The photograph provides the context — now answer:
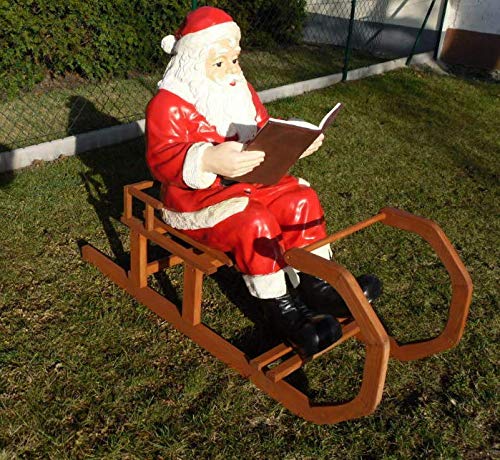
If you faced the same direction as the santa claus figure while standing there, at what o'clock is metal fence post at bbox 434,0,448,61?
The metal fence post is roughly at 8 o'clock from the santa claus figure.

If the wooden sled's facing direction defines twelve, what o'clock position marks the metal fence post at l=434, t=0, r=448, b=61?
The metal fence post is roughly at 8 o'clock from the wooden sled.

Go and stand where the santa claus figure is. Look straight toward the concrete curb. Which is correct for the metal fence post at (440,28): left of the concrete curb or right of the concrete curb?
right

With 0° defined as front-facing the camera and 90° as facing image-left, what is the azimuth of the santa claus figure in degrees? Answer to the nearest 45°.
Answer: approximately 315°

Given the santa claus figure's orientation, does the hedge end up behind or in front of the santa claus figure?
behind

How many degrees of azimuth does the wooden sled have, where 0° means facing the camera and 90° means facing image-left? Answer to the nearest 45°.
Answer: approximately 315°

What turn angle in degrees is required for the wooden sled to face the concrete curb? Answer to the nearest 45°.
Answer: approximately 180°

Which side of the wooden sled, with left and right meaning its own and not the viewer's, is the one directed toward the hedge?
back

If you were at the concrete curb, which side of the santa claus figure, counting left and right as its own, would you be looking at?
back
